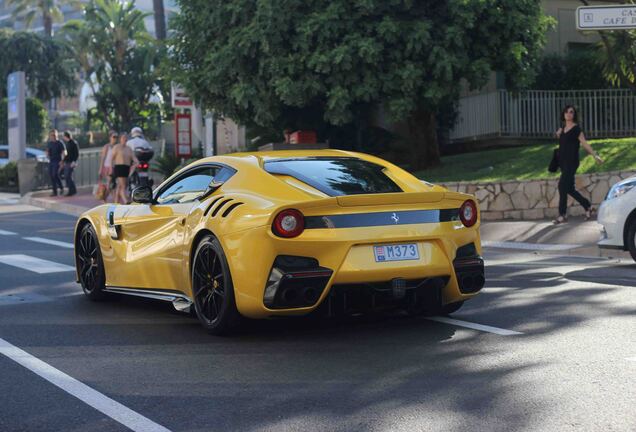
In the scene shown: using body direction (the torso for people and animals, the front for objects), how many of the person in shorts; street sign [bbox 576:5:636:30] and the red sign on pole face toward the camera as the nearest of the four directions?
3

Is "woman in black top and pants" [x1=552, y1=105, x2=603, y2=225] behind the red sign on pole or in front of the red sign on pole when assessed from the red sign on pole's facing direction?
in front

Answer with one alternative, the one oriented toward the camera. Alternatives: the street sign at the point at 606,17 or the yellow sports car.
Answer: the street sign

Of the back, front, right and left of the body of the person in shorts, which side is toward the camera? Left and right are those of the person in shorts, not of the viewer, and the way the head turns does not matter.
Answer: front

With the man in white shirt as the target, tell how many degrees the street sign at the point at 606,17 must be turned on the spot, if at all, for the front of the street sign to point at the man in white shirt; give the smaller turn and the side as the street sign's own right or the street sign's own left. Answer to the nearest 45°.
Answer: approximately 135° to the street sign's own right

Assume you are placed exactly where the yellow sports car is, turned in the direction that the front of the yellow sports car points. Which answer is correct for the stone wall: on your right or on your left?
on your right

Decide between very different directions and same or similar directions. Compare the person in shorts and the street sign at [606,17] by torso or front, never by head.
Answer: same or similar directions

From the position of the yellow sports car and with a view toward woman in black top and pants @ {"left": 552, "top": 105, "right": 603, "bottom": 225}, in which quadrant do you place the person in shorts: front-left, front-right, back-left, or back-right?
front-left

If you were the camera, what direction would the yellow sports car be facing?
facing away from the viewer and to the left of the viewer

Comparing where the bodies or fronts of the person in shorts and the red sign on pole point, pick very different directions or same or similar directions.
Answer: same or similar directions

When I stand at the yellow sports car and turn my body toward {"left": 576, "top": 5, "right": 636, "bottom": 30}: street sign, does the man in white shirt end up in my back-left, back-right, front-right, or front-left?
front-left

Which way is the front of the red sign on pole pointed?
toward the camera

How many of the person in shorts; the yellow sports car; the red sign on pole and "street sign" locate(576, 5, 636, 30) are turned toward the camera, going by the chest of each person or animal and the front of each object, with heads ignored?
3
